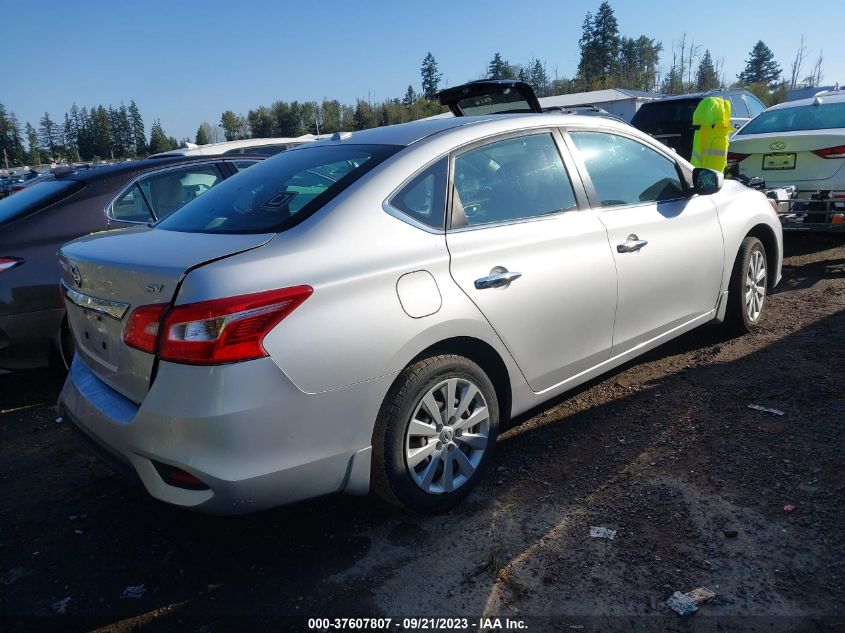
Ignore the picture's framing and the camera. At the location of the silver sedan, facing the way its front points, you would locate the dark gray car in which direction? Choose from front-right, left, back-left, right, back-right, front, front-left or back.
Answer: left

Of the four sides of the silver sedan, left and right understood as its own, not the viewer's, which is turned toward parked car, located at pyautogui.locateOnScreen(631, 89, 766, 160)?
front

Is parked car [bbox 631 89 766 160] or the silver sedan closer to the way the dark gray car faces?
the parked car

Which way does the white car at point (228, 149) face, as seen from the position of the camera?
facing away from the viewer and to the right of the viewer

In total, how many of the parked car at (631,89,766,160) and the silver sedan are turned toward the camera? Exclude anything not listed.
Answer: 0

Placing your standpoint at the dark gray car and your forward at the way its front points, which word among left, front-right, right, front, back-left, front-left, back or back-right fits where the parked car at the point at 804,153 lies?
front-right

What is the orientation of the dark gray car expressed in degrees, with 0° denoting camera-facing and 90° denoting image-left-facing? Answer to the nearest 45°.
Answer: approximately 225°

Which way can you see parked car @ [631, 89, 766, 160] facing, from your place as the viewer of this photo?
facing away from the viewer and to the right of the viewer

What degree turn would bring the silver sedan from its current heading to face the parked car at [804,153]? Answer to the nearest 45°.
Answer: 0° — it already faces it

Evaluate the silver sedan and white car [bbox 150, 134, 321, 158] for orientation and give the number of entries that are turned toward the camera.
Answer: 0

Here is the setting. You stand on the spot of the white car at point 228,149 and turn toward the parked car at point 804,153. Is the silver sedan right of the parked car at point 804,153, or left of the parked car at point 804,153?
right

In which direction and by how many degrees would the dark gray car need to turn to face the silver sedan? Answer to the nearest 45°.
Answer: approximately 90° to its right

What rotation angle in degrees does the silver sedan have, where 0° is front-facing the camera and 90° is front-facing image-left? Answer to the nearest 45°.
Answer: approximately 225°
